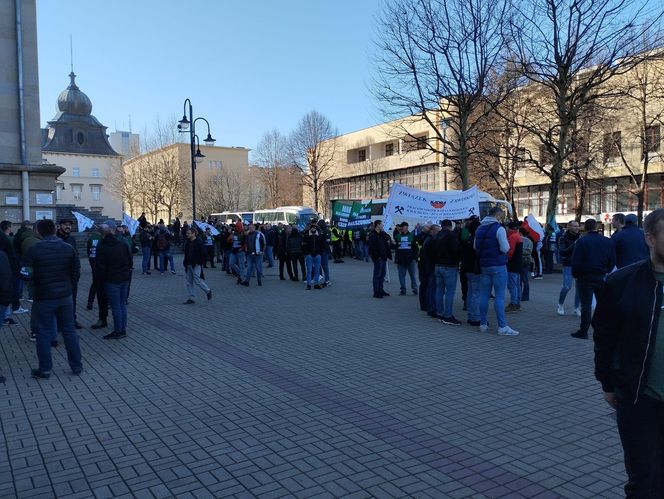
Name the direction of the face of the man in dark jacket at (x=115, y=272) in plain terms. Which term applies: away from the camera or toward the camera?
away from the camera

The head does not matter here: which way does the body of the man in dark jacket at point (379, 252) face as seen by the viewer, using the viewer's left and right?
facing the viewer and to the right of the viewer

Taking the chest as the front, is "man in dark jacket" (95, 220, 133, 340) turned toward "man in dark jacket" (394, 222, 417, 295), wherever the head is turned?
no

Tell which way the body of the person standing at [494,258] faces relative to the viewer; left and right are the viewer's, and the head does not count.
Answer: facing away from the viewer and to the right of the viewer

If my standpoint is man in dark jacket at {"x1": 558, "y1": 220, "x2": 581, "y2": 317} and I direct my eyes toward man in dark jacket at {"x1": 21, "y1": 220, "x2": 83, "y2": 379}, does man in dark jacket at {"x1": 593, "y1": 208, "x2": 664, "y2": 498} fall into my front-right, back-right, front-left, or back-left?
front-left

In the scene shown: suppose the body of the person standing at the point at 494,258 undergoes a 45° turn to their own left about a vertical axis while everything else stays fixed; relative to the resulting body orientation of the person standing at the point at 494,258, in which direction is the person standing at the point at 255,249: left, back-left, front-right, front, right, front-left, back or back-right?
front-left

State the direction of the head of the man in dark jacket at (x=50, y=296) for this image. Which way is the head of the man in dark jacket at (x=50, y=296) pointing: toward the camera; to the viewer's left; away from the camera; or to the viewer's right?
away from the camera

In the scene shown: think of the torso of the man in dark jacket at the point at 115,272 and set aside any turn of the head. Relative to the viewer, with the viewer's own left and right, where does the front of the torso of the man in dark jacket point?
facing away from the viewer and to the left of the viewer

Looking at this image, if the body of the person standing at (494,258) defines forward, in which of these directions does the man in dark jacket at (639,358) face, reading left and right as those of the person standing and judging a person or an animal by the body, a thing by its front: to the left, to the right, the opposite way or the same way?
to the right

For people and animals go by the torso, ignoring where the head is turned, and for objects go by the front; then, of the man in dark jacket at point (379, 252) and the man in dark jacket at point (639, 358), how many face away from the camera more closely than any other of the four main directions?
0
